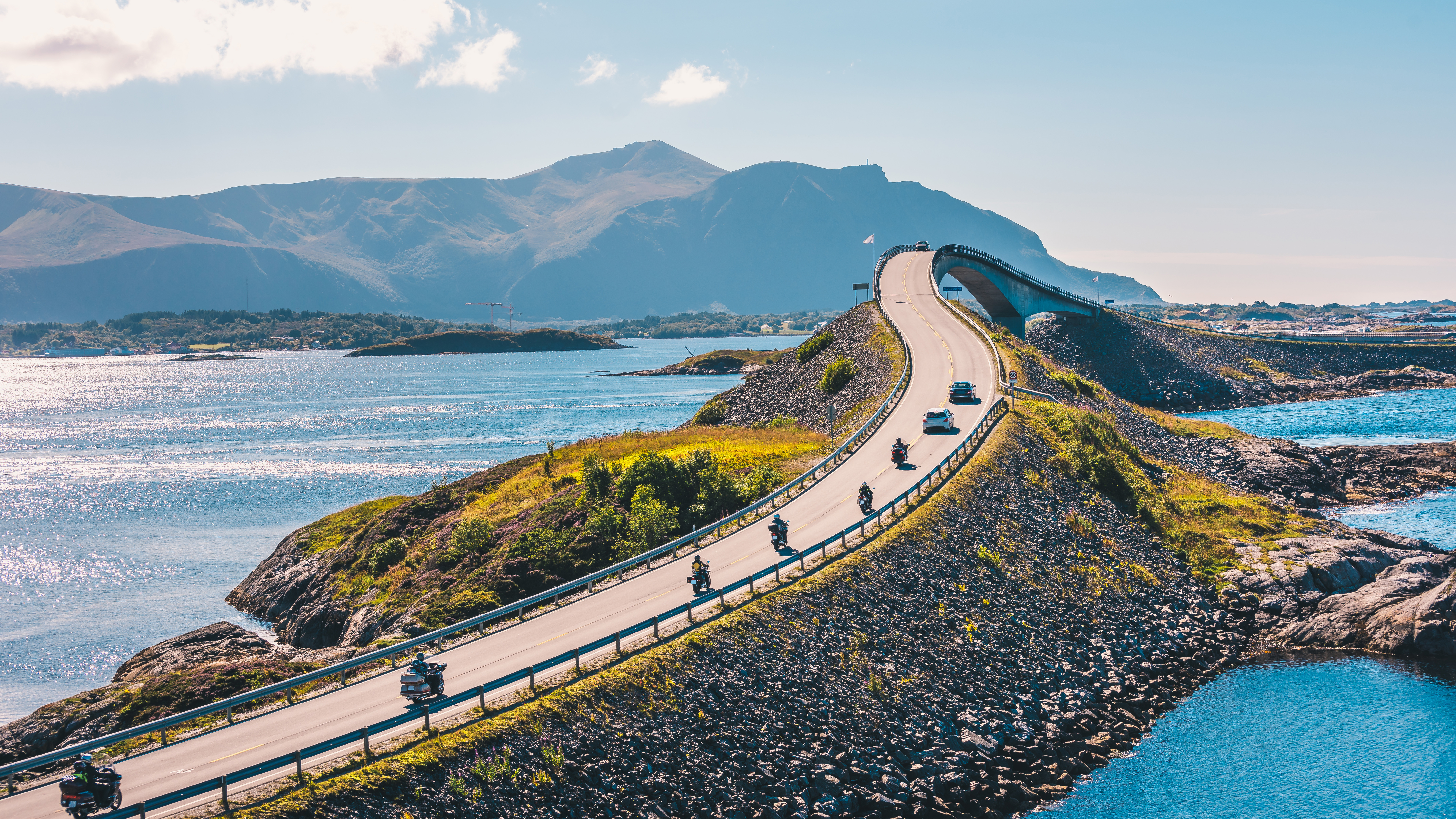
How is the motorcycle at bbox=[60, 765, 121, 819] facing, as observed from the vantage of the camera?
facing away from the viewer and to the right of the viewer

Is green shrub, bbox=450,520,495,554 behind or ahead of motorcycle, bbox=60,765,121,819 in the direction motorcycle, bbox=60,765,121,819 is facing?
ahead

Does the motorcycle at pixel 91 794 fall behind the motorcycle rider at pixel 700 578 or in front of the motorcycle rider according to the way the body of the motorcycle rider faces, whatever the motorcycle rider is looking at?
behind

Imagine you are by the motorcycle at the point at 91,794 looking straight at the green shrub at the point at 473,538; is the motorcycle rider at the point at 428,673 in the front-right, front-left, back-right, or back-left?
front-right

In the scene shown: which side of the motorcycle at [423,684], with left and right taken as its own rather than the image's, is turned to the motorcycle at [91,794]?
back

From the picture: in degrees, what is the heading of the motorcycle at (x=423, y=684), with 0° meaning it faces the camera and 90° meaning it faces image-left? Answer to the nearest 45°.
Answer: approximately 225°

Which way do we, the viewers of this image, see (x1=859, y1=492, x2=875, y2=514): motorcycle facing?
facing away from the viewer and to the right of the viewer

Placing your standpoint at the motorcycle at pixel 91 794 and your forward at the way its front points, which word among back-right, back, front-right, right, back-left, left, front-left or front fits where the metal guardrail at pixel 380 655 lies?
front

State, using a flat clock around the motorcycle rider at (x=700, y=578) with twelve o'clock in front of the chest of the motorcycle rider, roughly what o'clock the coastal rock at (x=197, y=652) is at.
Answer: The coastal rock is roughly at 8 o'clock from the motorcycle rider.

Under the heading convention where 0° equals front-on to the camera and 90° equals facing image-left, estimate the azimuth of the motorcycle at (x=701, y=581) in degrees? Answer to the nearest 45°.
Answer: approximately 225°

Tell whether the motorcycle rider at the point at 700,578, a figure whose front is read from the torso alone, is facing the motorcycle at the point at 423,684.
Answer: no

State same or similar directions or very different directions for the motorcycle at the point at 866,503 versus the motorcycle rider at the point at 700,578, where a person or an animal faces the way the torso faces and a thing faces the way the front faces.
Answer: same or similar directions

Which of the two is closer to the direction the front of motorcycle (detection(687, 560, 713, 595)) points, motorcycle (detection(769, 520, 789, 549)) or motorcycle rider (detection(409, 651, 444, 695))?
the motorcycle

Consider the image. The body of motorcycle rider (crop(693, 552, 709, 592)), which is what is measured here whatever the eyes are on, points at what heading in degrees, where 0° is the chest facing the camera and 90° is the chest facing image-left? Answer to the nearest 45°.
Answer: approximately 225°

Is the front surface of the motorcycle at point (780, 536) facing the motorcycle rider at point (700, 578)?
no
